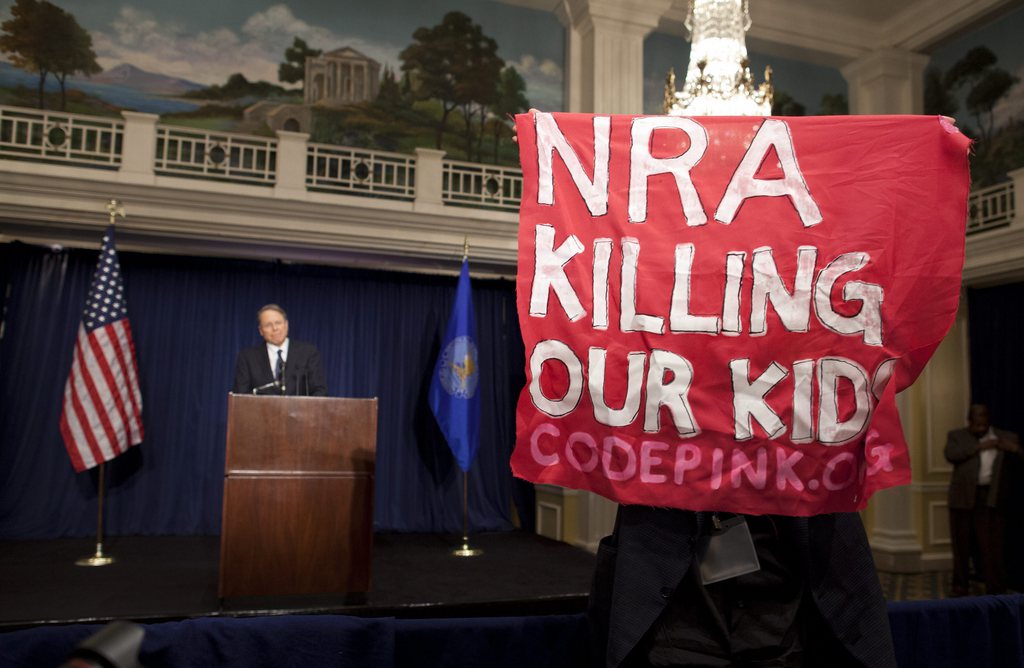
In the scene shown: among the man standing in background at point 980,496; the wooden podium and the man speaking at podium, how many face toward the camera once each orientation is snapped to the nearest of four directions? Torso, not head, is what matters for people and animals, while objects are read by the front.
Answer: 3

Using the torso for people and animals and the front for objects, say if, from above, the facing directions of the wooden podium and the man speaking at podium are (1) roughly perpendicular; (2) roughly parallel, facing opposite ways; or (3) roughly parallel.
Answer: roughly parallel

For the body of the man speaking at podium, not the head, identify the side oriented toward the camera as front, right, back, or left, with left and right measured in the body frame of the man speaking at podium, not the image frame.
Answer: front

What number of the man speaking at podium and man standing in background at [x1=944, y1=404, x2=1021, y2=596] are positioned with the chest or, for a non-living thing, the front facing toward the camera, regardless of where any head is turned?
2

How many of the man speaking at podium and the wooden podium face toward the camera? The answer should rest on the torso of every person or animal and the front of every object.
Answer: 2

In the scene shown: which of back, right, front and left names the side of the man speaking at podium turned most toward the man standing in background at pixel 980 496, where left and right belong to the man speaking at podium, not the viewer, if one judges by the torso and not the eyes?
left

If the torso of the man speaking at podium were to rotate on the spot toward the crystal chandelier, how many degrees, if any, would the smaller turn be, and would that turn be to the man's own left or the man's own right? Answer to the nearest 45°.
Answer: approximately 90° to the man's own left

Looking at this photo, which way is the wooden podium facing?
toward the camera

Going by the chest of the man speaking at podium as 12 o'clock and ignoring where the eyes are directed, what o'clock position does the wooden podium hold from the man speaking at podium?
The wooden podium is roughly at 12 o'clock from the man speaking at podium.

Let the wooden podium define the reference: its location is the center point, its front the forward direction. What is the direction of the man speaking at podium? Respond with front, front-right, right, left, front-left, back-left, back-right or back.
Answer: back

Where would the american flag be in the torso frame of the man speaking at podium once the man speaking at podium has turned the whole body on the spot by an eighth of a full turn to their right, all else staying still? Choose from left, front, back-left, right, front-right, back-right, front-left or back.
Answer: right
